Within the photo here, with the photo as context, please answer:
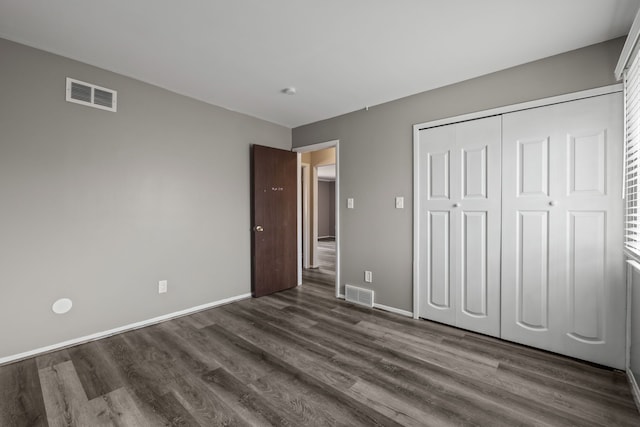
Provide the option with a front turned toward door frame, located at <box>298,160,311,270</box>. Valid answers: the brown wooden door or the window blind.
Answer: the window blind

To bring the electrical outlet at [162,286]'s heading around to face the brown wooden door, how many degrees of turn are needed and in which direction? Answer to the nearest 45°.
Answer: approximately 90° to its left

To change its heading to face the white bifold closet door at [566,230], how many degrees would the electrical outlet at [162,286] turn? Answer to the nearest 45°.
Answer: approximately 45° to its left

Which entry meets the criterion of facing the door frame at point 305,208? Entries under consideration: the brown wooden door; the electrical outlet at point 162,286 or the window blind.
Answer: the window blind

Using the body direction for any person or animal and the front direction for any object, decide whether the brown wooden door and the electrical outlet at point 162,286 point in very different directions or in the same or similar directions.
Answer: same or similar directions

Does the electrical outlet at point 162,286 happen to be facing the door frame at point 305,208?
no

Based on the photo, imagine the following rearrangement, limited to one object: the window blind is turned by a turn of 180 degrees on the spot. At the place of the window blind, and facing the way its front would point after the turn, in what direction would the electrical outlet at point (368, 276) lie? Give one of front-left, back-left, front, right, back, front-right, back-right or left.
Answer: back

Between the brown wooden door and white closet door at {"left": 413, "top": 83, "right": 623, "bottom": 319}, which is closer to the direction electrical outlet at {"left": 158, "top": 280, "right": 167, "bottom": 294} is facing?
the white closet door

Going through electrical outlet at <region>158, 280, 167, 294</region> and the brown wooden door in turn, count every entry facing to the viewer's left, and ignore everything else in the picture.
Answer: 0

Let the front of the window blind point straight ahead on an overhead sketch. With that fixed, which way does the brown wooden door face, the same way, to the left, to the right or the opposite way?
the opposite way

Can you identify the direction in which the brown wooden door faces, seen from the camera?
facing the viewer and to the right of the viewer

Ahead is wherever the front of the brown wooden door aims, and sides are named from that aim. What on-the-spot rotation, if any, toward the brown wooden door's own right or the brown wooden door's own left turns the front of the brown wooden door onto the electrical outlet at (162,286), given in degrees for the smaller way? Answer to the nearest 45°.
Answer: approximately 90° to the brown wooden door's own right

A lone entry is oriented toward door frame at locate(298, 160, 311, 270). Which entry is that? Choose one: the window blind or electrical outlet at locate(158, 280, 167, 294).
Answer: the window blind

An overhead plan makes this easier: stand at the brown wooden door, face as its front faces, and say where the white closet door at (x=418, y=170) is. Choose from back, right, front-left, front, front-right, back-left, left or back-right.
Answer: front

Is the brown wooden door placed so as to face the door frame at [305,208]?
no

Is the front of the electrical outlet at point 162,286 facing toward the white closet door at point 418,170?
no

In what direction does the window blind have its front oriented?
to the viewer's left
